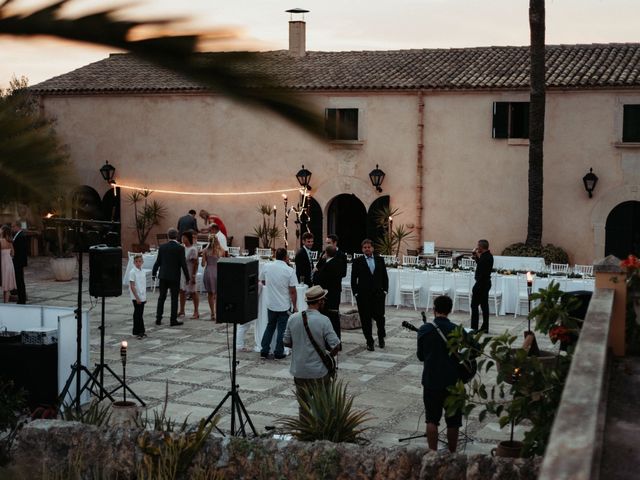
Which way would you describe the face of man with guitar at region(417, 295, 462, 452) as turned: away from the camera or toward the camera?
away from the camera

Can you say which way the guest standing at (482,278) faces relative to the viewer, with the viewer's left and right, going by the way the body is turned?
facing to the left of the viewer

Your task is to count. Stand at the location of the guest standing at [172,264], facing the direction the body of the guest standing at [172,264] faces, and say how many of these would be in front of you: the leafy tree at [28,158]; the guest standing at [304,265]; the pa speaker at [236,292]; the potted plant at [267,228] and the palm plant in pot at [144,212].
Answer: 2

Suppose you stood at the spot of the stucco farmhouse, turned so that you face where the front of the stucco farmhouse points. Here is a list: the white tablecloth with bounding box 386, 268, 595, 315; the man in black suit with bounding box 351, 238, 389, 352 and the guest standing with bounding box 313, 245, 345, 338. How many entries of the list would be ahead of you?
3

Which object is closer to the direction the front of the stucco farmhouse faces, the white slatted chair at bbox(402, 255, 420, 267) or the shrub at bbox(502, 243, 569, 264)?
the white slatted chair

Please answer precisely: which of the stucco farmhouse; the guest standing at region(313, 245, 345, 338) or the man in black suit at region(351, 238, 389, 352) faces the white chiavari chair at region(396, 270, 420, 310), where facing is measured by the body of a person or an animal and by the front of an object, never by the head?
the stucco farmhouse

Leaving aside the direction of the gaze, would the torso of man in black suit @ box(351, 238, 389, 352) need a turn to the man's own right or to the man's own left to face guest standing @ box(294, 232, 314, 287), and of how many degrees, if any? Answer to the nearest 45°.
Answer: approximately 135° to the man's own right

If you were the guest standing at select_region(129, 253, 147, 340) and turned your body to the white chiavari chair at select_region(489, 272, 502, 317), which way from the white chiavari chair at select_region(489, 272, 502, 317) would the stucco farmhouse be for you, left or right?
left

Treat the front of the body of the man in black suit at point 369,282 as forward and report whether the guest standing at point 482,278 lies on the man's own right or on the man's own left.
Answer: on the man's own left
